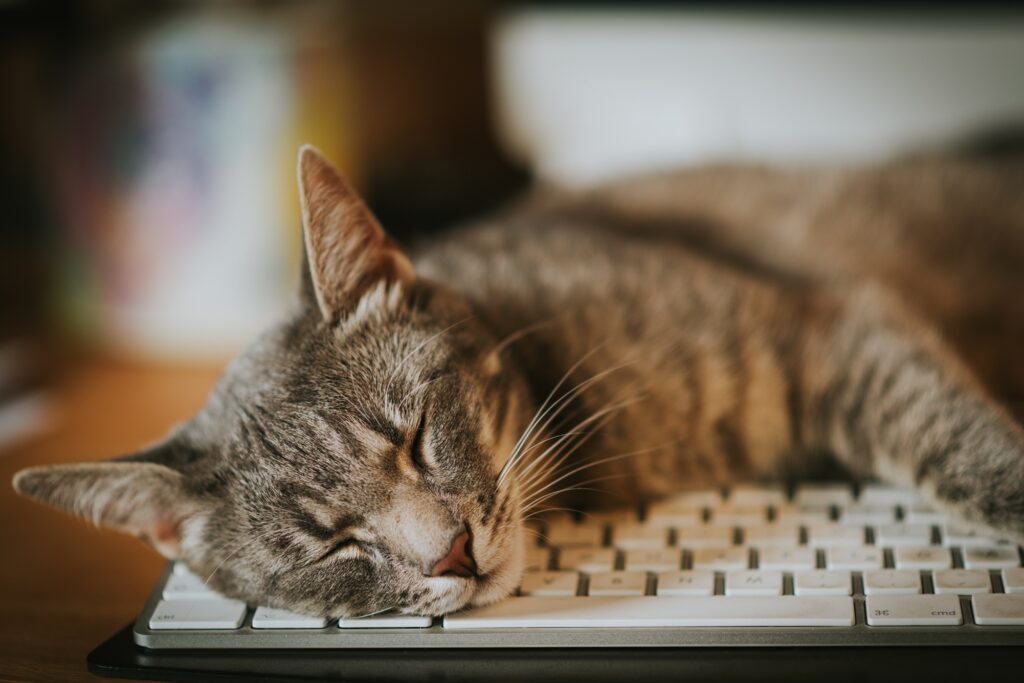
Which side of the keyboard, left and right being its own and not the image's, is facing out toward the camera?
front
